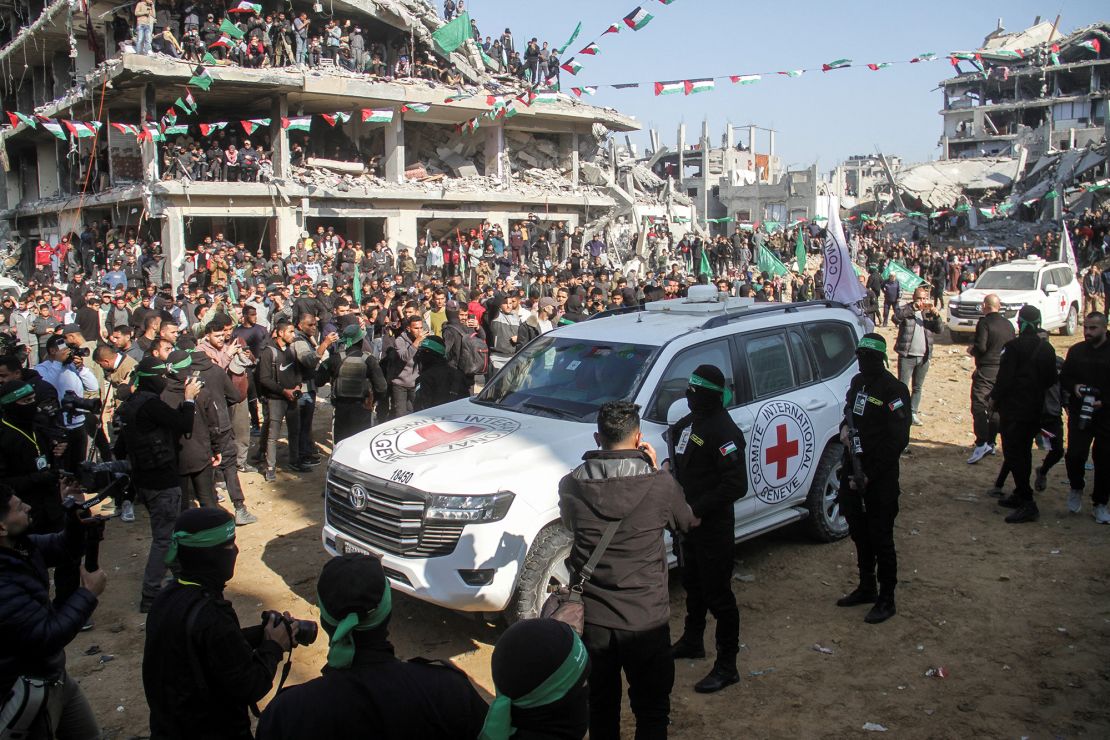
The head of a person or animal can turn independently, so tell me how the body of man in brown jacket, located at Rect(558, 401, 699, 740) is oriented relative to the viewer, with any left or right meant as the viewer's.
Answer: facing away from the viewer

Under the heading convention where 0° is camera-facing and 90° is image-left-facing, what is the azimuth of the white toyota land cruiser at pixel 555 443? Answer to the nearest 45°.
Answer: approximately 45°

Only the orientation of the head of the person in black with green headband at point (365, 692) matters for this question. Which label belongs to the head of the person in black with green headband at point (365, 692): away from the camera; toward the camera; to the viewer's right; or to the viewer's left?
away from the camera

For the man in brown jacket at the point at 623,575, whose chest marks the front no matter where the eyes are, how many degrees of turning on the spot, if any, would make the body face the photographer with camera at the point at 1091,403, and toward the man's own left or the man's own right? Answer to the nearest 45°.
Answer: approximately 45° to the man's own right

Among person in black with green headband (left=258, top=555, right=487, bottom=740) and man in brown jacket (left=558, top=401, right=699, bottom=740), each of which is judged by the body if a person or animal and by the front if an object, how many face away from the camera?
2

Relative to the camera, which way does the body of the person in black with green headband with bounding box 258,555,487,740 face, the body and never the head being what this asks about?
away from the camera

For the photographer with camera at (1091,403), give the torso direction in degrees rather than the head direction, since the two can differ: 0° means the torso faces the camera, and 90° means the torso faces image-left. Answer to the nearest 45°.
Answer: approximately 0°

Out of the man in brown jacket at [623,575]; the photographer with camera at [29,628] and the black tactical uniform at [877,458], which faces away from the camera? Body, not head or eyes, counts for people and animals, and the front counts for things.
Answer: the man in brown jacket

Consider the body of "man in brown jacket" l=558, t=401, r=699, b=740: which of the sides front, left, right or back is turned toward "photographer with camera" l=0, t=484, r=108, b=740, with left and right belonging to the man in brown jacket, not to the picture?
left

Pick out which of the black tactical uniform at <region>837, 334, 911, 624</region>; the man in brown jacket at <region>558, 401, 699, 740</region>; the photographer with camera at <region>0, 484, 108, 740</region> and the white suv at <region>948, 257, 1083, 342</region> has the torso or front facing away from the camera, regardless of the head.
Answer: the man in brown jacket

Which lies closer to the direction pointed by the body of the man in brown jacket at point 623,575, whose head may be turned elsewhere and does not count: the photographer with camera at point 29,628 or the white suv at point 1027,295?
the white suv

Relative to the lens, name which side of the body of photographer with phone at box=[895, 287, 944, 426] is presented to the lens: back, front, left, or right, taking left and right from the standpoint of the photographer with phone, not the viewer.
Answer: front

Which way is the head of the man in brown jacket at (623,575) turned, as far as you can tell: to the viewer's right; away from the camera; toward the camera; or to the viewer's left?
away from the camera

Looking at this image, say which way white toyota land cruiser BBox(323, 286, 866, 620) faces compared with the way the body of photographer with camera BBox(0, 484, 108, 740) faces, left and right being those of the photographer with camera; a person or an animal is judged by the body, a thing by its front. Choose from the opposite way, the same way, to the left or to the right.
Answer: the opposite way
